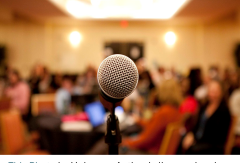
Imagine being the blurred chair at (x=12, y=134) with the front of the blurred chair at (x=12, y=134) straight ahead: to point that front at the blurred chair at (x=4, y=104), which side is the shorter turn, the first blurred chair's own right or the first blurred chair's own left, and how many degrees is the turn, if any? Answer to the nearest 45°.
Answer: approximately 135° to the first blurred chair's own left

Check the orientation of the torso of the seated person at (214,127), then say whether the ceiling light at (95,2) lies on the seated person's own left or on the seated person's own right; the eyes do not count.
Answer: on the seated person's own right

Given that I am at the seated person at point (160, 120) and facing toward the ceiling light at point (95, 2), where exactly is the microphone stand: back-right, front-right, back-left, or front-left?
back-left

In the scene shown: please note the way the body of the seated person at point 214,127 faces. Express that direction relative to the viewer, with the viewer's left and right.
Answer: facing the viewer and to the left of the viewer

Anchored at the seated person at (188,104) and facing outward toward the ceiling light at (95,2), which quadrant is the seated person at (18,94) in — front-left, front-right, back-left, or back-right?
front-left

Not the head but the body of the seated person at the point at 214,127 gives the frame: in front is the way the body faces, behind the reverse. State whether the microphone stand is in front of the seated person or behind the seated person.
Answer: in front

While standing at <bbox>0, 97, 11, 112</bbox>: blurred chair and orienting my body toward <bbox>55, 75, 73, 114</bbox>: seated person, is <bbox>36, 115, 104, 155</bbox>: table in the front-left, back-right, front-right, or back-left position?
front-right

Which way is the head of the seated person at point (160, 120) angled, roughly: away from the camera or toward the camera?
away from the camera

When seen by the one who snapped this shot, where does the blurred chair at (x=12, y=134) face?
facing the viewer and to the right of the viewer

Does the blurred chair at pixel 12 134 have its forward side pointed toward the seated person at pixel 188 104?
no
